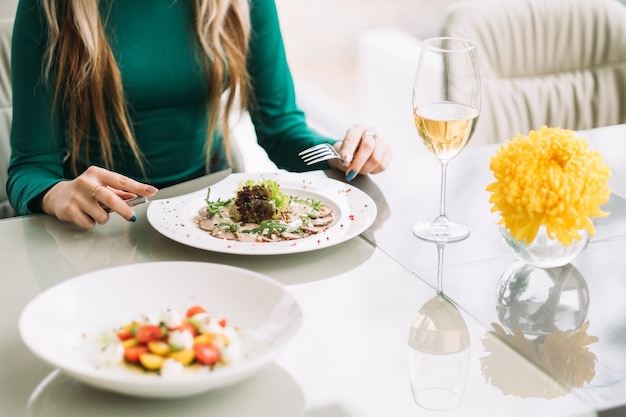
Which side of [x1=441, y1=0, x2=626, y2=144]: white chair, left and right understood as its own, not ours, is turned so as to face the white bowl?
front

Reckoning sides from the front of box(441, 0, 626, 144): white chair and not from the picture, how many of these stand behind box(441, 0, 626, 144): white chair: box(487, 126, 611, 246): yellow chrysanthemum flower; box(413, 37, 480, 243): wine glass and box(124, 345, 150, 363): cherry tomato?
0

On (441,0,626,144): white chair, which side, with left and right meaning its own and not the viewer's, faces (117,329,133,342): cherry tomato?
front

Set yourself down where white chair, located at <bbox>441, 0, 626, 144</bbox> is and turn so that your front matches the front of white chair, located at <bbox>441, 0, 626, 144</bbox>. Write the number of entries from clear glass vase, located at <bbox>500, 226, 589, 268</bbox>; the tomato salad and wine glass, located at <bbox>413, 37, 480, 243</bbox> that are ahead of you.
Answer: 3

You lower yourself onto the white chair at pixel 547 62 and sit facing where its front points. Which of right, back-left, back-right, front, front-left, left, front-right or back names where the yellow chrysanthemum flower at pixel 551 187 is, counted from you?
front

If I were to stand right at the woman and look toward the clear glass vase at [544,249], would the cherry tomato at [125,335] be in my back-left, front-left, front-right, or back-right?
front-right

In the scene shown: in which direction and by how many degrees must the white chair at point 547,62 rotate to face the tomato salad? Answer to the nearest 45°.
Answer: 0° — it already faces it

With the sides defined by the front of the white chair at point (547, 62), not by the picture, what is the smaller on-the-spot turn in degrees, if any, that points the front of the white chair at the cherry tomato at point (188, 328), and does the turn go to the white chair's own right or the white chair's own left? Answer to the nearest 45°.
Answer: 0° — it already faces it

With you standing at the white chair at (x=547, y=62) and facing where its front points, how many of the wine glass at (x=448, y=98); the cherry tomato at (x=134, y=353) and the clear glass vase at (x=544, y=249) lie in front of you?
3

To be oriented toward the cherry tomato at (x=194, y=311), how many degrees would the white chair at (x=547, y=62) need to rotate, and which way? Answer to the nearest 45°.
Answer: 0° — it already faces it

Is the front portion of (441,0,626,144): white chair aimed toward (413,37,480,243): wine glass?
yes

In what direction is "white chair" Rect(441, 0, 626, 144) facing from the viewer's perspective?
toward the camera

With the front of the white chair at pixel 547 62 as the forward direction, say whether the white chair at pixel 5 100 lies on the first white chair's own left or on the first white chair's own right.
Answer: on the first white chair's own right

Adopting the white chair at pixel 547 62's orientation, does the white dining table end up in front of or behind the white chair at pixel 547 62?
in front

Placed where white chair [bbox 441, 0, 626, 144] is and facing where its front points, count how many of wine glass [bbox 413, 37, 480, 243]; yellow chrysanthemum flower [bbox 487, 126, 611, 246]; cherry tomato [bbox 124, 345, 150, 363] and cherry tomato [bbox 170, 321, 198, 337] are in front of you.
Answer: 4
